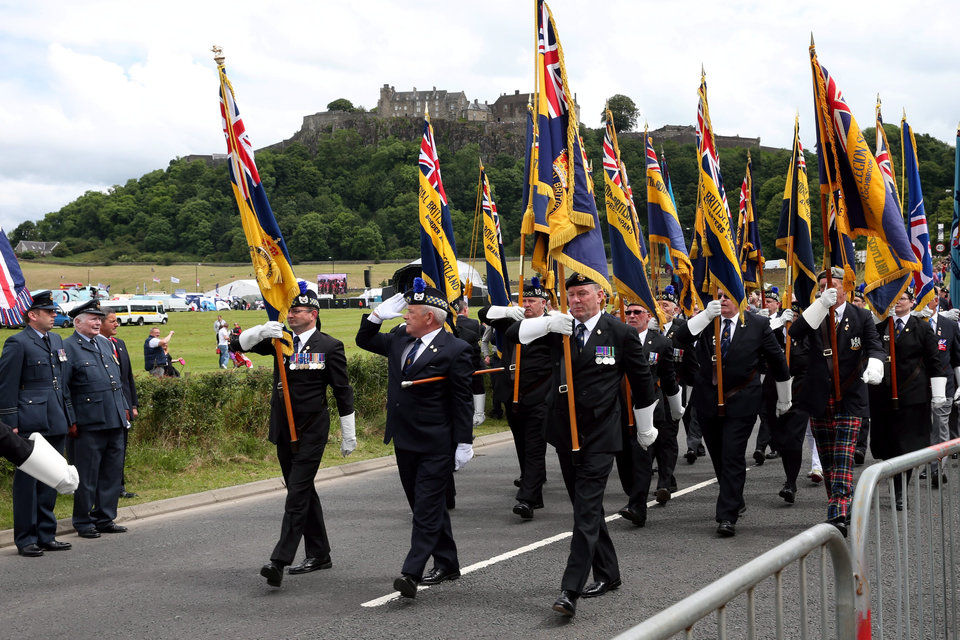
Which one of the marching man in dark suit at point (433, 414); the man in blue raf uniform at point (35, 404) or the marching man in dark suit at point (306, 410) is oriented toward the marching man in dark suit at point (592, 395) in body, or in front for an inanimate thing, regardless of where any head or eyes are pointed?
the man in blue raf uniform

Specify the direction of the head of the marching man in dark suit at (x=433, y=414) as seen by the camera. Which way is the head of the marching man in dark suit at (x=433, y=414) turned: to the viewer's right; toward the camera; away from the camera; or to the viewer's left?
to the viewer's left

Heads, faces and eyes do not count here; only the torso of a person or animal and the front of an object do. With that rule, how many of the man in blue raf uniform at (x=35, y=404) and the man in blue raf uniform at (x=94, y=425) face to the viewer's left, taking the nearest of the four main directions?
0

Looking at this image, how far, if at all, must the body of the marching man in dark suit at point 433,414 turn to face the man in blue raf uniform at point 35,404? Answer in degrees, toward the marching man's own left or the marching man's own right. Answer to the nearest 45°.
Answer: approximately 90° to the marching man's own right

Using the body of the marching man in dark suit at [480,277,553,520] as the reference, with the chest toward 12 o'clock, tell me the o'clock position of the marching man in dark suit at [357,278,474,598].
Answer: the marching man in dark suit at [357,278,474,598] is roughly at 11 o'clock from the marching man in dark suit at [480,277,553,520].

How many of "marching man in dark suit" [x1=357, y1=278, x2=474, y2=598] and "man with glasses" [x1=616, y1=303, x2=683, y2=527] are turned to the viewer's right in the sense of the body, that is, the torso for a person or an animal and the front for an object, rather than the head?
0

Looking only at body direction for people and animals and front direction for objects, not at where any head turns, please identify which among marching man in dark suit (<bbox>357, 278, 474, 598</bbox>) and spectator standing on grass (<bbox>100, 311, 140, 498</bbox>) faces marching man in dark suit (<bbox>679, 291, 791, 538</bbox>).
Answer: the spectator standing on grass

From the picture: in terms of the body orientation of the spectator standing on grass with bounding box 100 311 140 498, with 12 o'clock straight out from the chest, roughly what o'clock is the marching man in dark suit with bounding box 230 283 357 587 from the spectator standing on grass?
The marching man in dark suit is roughly at 1 o'clock from the spectator standing on grass.

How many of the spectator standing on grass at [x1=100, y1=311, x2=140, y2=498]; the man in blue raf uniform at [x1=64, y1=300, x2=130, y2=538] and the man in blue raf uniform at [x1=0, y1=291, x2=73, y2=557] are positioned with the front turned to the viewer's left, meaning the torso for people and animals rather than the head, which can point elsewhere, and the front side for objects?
0

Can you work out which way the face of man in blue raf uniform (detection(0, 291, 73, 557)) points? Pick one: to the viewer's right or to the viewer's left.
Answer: to the viewer's right

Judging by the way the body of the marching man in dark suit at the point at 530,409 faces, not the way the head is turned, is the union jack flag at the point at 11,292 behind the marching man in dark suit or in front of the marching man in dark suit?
in front

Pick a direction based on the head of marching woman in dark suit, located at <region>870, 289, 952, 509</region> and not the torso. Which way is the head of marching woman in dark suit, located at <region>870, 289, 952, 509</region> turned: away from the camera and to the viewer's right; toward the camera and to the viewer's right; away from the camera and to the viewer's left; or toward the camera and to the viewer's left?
toward the camera and to the viewer's left

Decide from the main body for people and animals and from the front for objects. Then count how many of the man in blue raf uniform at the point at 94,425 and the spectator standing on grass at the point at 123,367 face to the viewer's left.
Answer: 0

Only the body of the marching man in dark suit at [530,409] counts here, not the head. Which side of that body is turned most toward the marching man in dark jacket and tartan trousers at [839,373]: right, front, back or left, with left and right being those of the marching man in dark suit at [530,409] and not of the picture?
left

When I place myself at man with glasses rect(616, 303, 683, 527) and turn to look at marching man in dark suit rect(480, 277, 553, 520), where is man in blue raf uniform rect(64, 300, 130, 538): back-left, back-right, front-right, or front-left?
front-left

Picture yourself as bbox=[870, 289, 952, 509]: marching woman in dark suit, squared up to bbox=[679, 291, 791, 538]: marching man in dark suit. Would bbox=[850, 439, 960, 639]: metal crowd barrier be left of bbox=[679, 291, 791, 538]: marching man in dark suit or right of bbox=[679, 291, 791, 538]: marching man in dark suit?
left
